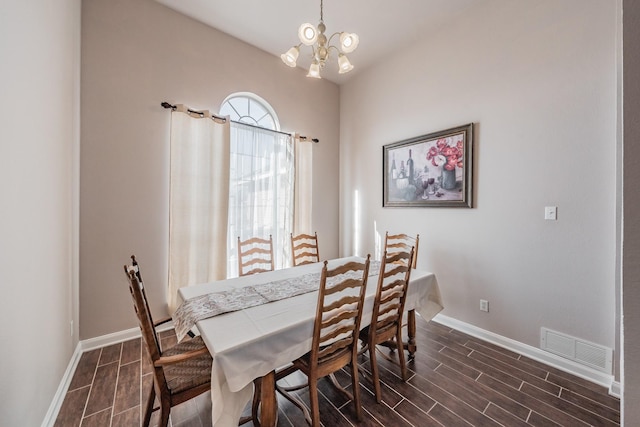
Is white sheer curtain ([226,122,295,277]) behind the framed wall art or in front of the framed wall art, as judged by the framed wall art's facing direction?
in front

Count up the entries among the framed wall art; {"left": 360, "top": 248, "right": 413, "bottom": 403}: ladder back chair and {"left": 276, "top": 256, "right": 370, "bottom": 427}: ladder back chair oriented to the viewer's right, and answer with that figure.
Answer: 0

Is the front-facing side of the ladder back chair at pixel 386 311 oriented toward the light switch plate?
no

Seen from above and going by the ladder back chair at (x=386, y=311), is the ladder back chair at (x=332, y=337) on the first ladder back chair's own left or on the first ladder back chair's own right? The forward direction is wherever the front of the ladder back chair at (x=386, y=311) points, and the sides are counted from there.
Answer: on the first ladder back chair's own left

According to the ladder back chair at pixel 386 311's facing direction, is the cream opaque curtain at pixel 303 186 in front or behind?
in front

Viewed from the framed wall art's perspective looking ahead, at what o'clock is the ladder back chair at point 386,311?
The ladder back chair is roughly at 11 o'clock from the framed wall art.

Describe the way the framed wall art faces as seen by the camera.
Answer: facing the viewer and to the left of the viewer

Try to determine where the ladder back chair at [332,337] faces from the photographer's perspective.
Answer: facing away from the viewer and to the left of the viewer

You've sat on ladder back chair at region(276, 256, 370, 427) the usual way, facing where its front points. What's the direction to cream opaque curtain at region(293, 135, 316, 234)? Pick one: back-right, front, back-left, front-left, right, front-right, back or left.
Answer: front-right

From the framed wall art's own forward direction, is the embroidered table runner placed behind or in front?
in front

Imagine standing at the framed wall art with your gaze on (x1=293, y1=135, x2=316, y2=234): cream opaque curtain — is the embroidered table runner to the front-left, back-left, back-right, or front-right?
front-left

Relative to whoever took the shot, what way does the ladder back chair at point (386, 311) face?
facing away from the viewer and to the left of the viewer

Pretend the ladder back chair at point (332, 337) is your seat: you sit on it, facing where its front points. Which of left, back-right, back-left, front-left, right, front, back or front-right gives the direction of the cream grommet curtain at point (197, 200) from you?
front

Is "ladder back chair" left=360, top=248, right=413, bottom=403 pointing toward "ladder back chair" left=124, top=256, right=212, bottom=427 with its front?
no

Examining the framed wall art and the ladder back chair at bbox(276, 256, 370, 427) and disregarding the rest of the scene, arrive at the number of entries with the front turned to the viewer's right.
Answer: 0

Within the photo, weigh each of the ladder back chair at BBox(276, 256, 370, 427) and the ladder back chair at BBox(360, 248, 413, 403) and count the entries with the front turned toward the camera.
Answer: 0
